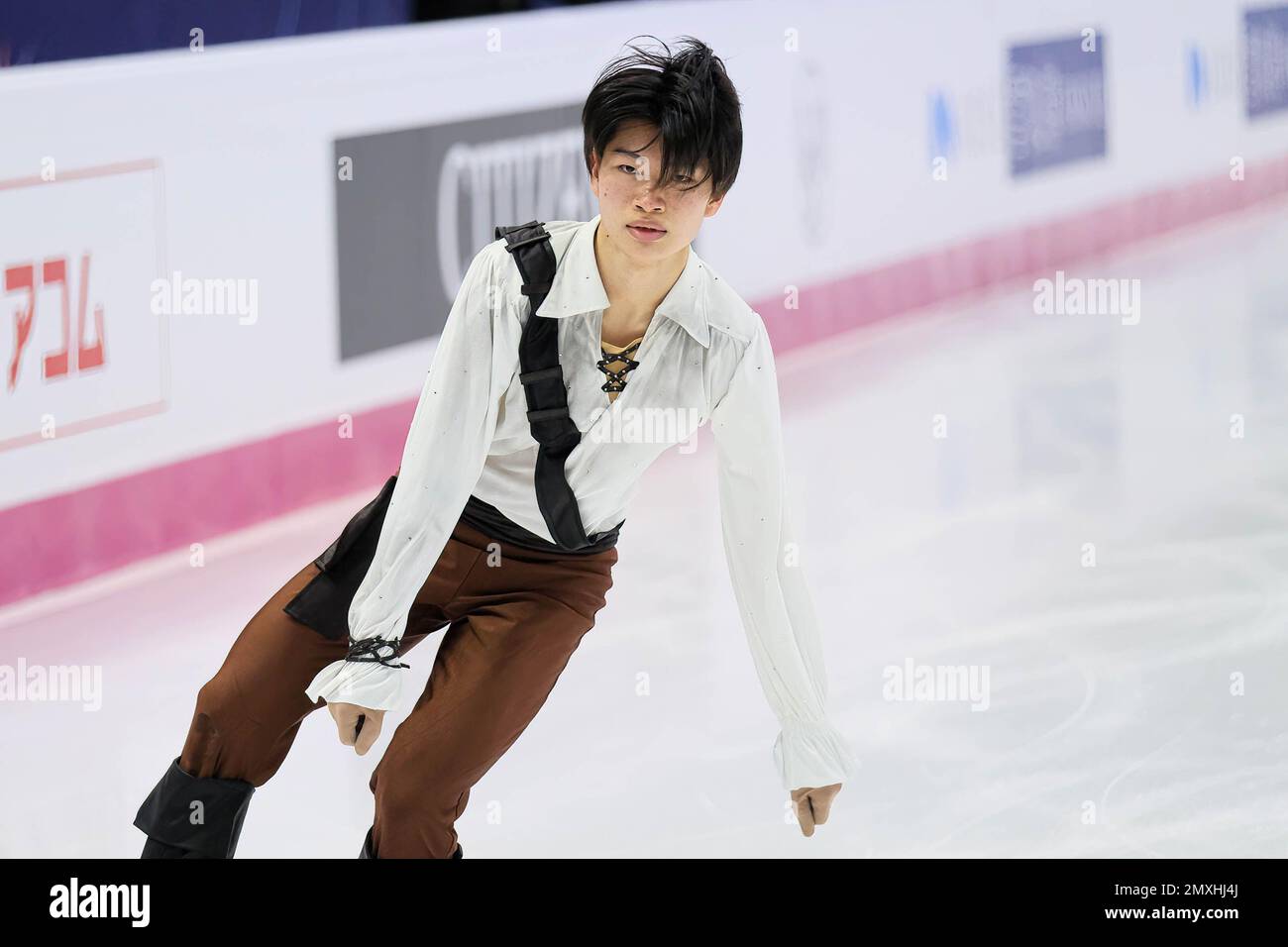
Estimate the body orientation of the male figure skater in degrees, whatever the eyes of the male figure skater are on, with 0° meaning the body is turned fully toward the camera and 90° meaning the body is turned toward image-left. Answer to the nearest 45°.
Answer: approximately 0°
